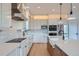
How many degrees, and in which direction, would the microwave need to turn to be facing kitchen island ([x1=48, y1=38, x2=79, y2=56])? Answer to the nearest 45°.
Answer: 0° — it already faces it

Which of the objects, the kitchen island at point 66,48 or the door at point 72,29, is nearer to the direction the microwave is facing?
the kitchen island

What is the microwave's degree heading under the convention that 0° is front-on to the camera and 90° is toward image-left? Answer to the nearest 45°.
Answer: approximately 0°

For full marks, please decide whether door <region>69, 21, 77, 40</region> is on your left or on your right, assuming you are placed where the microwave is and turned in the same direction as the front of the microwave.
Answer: on your left
